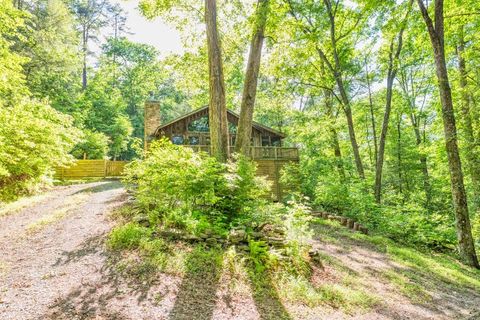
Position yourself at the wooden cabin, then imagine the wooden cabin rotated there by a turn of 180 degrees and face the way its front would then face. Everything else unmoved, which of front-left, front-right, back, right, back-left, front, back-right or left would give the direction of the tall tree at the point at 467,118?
back-right

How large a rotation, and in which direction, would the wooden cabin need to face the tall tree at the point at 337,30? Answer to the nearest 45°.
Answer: approximately 45° to its left

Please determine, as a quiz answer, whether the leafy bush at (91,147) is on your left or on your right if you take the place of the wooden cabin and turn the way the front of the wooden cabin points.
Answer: on your right

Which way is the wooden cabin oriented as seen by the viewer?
toward the camera

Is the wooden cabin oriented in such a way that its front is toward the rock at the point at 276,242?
yes

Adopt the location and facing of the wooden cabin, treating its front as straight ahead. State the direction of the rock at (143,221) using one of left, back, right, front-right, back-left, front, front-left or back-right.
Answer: front

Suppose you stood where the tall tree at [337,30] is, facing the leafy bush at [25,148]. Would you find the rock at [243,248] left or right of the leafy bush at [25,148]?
left

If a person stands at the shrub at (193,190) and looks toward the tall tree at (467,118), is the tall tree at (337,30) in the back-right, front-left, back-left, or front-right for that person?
front-left

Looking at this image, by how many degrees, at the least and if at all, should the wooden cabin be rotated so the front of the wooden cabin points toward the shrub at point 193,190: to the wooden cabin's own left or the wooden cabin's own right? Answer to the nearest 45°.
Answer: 0° — it already faces it

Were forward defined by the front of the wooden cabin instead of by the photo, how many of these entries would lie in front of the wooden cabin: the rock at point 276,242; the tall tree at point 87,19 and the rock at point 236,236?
2

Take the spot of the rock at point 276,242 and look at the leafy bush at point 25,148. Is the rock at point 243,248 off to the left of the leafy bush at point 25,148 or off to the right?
left

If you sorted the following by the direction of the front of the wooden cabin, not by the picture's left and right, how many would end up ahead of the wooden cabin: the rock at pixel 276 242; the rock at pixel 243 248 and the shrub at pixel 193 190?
3

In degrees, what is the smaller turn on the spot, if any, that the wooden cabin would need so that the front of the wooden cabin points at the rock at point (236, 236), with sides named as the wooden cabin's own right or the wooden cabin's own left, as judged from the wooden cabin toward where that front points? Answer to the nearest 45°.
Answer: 0° — it already faces it

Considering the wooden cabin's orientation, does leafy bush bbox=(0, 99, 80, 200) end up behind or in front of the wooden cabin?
in front

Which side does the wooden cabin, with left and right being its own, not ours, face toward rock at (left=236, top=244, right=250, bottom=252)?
front
